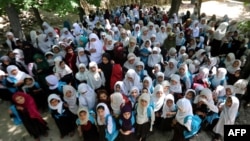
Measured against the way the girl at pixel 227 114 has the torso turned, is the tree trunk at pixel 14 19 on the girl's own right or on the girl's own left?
on the girl's own right

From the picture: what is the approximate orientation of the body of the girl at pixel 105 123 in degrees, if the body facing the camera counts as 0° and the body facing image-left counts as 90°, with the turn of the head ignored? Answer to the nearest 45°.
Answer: approximately 45°

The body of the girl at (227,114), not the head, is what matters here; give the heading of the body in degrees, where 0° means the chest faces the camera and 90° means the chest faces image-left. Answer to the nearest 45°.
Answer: approximately 45°

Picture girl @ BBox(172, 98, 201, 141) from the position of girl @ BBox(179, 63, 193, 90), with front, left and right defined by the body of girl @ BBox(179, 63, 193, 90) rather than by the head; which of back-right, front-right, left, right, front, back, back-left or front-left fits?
front-left

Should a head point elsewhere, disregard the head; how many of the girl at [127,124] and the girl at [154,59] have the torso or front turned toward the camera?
2
